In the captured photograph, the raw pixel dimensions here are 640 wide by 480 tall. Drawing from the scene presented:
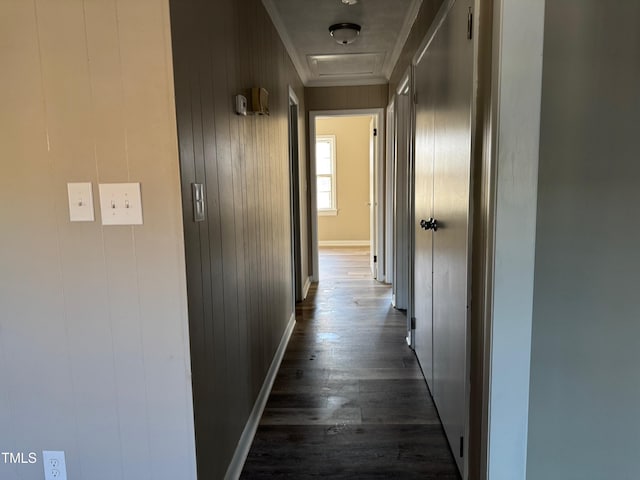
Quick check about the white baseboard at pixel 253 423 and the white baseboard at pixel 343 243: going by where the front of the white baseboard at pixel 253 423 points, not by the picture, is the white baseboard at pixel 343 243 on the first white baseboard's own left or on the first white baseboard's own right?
on the first white baseboard's own left

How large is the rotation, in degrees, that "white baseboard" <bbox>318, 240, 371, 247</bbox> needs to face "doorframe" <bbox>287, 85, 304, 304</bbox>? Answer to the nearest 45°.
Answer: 0° — it already faces it

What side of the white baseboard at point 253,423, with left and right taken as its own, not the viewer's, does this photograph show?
right

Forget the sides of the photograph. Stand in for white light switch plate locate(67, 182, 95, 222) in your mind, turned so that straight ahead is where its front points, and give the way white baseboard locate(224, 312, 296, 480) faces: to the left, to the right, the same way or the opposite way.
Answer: to the left

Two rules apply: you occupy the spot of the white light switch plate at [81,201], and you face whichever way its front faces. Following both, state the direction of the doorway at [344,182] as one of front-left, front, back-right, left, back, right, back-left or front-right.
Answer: back-left

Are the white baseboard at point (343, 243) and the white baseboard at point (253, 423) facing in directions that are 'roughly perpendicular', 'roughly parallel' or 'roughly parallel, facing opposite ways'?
roughly perpendicular

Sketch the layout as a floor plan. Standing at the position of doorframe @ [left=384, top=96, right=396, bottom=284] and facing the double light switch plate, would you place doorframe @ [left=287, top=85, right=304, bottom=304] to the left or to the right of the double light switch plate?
right
